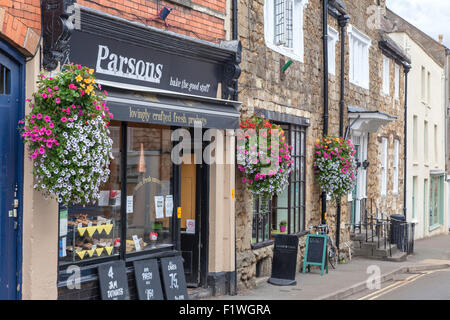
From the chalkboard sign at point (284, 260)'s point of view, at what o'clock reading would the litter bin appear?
The litter bin is roughly at 7 o'clock from the chalkboard sign.

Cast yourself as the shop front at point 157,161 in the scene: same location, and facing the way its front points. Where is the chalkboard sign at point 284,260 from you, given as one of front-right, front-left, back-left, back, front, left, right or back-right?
left

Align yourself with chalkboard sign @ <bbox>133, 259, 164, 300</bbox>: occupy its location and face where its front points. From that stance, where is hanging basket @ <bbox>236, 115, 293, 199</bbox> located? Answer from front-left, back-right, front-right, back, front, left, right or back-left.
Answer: left

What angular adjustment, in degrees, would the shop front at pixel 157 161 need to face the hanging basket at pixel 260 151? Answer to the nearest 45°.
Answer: approximately 90° to its left

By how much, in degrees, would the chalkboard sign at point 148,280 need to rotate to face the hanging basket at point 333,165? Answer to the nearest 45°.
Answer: approximately 90° to its left

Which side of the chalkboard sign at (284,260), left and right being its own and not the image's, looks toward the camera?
front

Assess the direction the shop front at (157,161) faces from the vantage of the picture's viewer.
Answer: facing the viewer and to the right of the viewer

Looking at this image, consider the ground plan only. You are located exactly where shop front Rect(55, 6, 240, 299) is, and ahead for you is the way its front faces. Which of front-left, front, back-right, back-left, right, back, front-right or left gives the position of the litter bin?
left

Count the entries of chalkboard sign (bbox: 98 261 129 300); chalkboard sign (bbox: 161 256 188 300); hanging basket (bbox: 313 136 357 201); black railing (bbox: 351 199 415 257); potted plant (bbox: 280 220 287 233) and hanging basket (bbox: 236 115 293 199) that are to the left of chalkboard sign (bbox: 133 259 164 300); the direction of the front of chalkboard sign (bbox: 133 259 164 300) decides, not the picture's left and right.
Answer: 5

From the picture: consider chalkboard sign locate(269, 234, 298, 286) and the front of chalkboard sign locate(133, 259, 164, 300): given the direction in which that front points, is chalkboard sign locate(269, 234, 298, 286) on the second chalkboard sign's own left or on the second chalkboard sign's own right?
on the second chalkboard sign's own left

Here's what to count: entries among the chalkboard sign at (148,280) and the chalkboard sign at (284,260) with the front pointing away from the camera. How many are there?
0

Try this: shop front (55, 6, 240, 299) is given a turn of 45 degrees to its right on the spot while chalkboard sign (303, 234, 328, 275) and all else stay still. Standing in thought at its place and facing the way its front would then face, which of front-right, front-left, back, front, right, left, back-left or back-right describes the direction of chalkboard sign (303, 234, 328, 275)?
back-left

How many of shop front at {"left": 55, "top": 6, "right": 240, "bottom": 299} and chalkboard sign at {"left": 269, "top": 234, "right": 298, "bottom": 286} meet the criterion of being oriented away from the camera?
0

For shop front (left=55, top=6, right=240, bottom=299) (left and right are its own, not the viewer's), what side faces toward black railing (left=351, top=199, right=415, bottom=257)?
left

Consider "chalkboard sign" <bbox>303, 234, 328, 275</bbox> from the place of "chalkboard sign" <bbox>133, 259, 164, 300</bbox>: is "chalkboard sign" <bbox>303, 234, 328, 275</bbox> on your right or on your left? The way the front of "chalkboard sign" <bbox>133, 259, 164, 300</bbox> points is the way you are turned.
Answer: on your left

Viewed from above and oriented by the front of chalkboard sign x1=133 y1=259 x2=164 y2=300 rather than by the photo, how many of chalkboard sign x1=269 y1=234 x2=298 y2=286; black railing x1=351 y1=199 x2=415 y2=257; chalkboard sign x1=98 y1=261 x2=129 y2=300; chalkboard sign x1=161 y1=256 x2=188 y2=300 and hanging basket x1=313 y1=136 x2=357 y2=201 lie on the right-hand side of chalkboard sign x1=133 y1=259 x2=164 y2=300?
1
